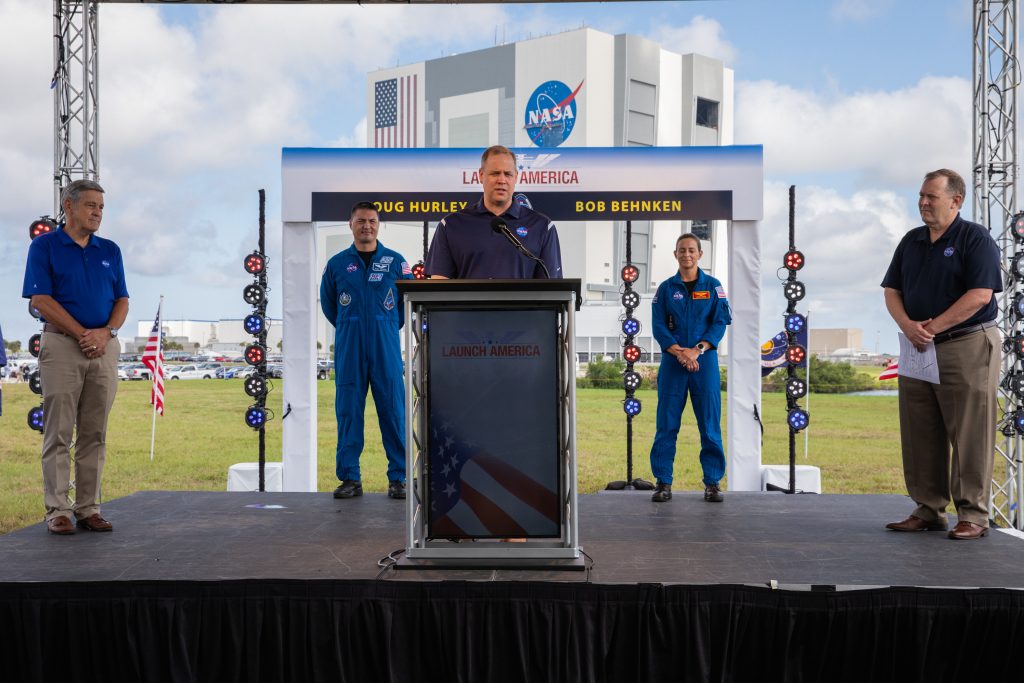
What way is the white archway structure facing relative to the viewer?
toward the camera

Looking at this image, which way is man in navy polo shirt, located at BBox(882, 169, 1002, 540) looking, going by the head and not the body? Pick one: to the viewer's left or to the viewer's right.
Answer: to the viewer's left

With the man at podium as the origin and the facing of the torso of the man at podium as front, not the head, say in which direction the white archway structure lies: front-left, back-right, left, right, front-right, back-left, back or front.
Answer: back

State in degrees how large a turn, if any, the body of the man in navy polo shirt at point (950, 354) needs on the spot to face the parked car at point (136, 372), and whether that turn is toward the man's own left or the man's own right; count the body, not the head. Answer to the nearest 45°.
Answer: approximately 90° to the man's own right

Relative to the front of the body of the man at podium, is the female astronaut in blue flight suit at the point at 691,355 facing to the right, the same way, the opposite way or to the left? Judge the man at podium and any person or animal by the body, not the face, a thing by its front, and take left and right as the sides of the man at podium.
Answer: the same way

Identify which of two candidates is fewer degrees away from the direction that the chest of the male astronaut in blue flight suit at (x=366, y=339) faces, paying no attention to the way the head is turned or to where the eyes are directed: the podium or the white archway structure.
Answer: the podium

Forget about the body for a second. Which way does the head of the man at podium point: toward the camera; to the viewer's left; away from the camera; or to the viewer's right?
toward the camera

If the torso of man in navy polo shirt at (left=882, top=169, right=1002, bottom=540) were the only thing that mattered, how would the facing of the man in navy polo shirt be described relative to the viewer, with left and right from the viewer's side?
facing the viewer and to the left of the viewer

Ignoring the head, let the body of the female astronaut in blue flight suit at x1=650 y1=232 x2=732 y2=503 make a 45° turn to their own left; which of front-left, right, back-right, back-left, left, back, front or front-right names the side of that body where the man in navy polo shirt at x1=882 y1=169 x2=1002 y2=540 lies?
front

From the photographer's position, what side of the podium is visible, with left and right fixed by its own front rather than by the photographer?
front

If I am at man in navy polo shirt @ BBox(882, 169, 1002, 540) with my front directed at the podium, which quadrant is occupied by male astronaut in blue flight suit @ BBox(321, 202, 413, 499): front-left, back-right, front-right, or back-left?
front-right

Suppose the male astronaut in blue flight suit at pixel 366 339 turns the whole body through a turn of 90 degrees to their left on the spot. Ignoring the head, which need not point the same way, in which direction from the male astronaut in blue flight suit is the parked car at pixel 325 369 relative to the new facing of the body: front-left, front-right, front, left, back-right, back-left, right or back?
left

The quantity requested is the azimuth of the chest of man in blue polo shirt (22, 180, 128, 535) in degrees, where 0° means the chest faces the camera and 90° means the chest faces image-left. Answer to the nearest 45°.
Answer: approximately 315°

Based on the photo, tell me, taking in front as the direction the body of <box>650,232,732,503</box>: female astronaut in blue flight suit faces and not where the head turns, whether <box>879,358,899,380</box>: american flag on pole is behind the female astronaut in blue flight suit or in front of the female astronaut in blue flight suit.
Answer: behind

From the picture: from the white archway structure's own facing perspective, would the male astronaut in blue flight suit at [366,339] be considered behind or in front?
in front

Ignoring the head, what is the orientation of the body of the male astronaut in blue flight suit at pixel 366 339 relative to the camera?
toward the camera

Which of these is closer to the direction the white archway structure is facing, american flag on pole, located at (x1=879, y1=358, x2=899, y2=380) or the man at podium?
the man at podium

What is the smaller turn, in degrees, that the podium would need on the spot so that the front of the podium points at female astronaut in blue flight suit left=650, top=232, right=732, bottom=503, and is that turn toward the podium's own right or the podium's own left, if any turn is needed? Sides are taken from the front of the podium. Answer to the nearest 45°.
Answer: approximately 135° to the podium's own left

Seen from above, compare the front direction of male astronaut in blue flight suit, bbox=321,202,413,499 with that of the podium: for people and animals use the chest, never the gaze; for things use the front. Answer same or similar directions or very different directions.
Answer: same or similar directions

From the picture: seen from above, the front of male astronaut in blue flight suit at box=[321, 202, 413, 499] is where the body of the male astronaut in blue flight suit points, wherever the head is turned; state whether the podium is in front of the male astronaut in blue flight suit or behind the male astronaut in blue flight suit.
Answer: in front
